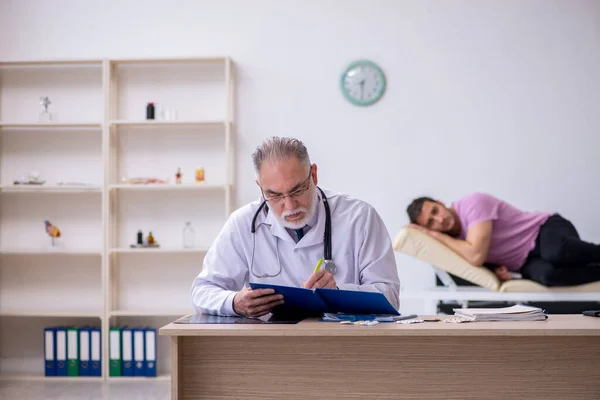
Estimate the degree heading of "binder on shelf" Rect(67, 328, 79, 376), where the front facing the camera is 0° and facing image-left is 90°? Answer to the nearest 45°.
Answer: approximately 0°

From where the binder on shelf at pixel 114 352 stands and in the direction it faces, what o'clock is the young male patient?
The young male patient is roughly at 10 o'clock from the binder on shelf.

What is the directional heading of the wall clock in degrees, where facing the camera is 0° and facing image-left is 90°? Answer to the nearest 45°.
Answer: approximately 0°
